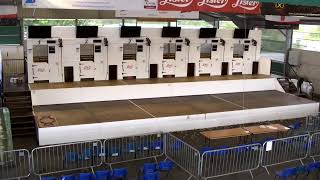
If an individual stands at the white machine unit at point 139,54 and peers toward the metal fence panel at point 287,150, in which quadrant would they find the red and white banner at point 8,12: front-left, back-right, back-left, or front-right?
back-right

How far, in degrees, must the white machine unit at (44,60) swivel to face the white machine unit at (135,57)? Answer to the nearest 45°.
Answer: approximately 90° to its left

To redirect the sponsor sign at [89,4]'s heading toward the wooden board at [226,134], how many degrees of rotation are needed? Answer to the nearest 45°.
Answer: approximately 45° to its left

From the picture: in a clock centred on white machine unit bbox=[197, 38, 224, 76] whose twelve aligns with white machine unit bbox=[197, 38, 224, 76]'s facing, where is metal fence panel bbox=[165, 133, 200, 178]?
The metal fence panel is roughly at 12 o'clock from the white machine unit.

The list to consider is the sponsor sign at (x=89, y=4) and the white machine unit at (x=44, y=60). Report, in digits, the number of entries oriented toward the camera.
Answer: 2

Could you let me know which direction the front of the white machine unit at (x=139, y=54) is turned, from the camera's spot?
facing the viewer

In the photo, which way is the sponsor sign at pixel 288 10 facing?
toward the camera

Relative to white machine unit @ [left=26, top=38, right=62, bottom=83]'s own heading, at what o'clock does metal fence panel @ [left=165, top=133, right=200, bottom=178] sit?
The metal fence panel is roughly at 11 o'clock from the white machine unit.

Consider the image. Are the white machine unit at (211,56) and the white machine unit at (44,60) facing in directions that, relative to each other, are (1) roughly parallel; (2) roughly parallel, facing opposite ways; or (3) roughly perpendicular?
roughly parallel

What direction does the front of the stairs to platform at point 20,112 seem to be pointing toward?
toward the camera

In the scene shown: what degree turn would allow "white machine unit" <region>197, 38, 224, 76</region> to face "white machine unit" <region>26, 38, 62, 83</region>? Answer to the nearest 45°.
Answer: approximately 45° to its right

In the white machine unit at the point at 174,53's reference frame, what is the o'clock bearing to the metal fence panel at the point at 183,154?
The metal fence panel is roughly at 12 o'clock from the white machine unit.

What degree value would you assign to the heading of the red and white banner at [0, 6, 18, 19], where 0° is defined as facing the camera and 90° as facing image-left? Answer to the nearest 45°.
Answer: approximately 0°

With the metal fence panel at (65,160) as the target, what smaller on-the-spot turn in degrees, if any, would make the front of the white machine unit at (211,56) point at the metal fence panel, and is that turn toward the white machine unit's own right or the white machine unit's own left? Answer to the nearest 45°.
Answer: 0° — it already faces it

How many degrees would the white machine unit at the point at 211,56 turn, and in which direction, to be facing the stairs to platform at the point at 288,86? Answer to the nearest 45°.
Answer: approximately 90° to its left
